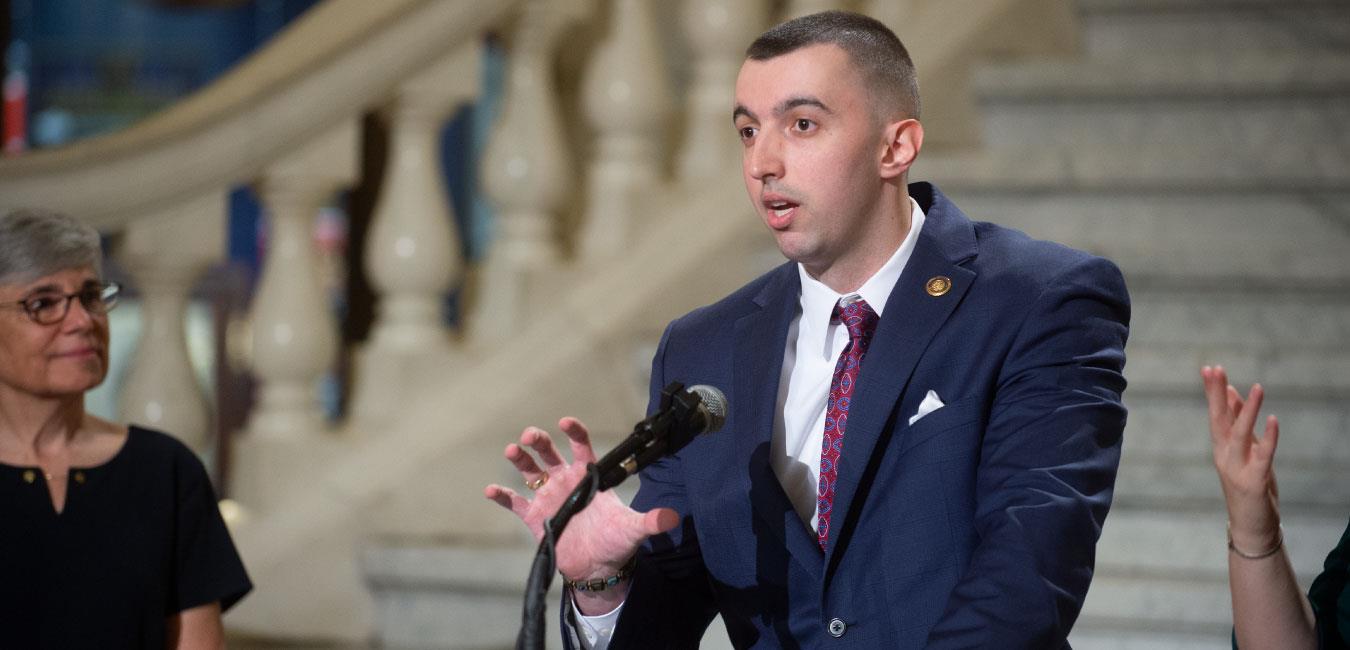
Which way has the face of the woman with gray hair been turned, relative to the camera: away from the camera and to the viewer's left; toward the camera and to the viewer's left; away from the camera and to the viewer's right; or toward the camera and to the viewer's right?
toward the camera and to the viewer's right

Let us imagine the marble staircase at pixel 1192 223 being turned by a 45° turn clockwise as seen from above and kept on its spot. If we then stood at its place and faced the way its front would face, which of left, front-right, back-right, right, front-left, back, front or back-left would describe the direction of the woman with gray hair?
front

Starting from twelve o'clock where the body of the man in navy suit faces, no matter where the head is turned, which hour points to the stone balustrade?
The stone balustrade is roughly at 3 o'clock from the man in navy suit.

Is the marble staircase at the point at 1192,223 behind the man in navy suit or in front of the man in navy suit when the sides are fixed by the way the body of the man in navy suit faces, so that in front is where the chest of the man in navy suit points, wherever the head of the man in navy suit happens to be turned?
behind

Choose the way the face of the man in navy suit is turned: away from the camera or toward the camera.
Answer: toward the camera

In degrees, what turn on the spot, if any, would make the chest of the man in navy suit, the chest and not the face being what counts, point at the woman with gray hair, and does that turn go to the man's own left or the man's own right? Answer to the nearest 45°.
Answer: approximately 45° to the man's own right

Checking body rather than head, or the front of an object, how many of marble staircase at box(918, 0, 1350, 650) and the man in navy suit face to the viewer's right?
0

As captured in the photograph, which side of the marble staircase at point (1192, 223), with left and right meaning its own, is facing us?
front
